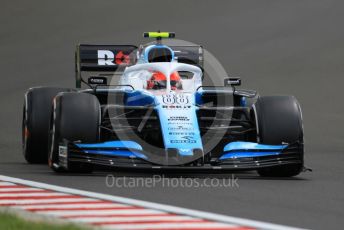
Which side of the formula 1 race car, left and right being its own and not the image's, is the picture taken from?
front
